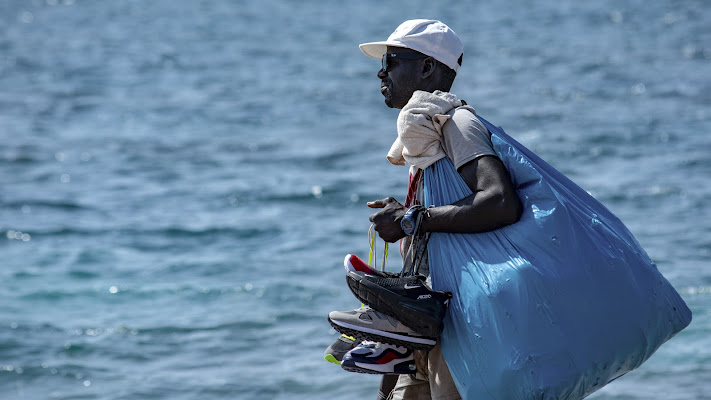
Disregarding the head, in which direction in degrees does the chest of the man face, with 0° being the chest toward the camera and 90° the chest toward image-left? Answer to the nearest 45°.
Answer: approximately 90°

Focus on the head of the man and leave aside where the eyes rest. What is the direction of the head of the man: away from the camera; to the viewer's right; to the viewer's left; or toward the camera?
to the viewer's left
